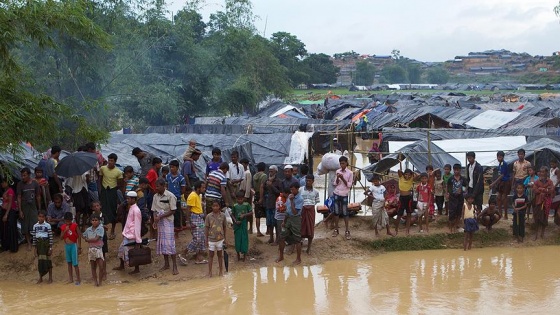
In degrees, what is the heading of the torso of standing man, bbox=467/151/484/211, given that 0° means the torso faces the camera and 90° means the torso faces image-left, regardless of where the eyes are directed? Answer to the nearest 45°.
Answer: approximately 45°

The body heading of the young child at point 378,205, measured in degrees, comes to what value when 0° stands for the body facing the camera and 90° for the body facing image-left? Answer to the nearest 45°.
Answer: approximately 0°

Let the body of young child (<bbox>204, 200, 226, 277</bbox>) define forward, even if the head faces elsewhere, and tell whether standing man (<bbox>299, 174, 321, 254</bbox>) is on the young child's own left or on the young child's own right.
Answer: on the young child's own left

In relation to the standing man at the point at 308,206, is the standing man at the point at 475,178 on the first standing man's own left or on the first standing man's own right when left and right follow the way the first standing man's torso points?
on the first standing man's own left

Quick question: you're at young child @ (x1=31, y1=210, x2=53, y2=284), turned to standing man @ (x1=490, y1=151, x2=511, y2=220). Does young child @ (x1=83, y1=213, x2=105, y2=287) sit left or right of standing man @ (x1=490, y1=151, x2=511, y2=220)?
right

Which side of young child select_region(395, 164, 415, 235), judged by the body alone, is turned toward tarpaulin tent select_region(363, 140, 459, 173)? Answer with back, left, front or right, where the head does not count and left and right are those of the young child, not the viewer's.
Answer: back

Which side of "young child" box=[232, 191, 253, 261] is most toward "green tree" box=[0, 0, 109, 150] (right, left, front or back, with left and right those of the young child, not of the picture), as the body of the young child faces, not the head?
right

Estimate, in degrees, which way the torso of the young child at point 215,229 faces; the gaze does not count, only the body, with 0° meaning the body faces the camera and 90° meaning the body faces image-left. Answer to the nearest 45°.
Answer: approximately 0°
